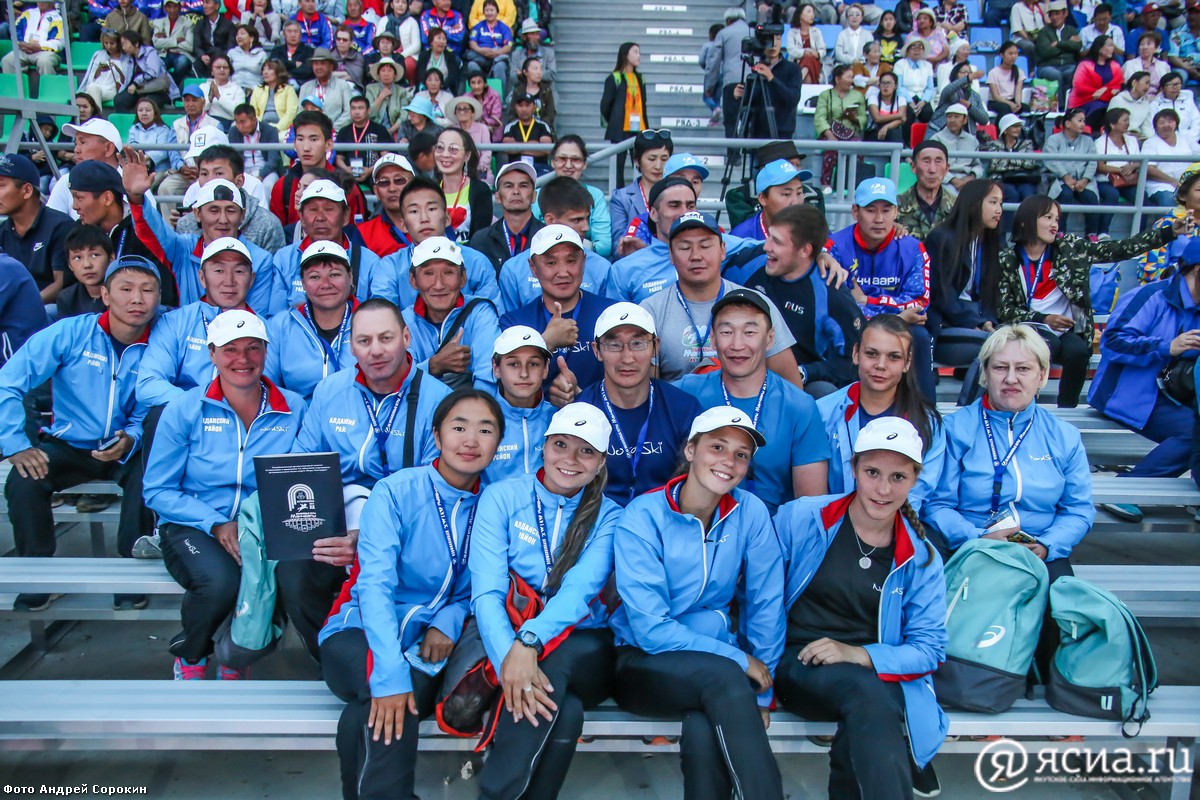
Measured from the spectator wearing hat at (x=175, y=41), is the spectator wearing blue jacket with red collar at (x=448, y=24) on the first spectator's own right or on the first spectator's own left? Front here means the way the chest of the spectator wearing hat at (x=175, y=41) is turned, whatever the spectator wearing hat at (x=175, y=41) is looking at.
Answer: on the first spectator's own left

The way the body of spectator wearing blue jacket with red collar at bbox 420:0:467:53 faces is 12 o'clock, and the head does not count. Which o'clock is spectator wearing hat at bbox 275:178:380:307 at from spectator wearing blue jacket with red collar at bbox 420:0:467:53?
spectator wearing hat at bbox 275:178:380:307 is roughly at 12 o'clock from spectator wearing blue jacket with red collar at bbox 420:0:467:53.

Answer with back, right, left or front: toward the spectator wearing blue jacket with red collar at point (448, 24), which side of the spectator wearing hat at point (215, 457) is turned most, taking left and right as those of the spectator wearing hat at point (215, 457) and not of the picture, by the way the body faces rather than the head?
back

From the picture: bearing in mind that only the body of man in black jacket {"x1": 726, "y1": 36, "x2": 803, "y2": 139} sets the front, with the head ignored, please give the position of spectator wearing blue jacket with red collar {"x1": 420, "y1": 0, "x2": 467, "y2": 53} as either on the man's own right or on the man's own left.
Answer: on the man's own right

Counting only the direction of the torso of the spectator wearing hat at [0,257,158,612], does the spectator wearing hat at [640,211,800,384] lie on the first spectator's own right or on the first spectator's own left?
on the first spectator's own left

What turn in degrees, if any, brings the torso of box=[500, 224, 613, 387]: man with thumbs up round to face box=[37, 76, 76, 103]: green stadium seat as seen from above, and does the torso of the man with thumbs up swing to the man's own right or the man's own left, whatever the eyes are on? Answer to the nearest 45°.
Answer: approximately 135° to the man's own right

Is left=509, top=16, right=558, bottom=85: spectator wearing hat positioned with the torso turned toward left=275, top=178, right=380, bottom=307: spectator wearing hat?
yes

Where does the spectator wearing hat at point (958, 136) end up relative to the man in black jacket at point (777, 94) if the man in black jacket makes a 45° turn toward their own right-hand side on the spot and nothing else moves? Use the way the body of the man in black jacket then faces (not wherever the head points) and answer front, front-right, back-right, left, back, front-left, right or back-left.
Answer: back

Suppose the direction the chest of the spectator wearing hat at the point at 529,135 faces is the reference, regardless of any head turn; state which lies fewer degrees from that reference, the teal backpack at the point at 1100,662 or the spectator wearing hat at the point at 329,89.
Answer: the teal backpack

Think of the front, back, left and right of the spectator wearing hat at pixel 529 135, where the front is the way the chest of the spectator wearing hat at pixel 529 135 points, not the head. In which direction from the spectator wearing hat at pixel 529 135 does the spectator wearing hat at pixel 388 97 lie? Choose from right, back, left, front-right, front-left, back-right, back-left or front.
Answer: back-right

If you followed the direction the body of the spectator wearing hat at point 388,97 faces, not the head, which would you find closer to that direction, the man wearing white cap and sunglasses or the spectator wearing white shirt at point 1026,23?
the man wearing white cap and sunglasses

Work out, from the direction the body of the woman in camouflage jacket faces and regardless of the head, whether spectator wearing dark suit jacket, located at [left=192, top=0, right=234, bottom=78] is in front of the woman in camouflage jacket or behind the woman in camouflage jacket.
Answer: behind

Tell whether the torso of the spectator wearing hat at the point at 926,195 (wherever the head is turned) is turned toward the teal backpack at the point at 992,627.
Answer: yes
